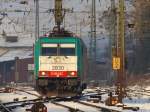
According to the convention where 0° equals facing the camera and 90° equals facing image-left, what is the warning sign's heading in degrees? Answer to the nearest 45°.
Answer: approximately 0°

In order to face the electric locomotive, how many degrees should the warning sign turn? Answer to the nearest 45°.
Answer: approximately 90° to its right

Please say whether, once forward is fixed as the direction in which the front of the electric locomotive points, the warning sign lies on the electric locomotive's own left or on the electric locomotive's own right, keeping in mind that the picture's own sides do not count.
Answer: on the electric locomotive's own left

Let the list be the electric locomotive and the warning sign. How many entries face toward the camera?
2
